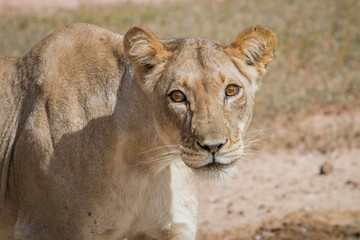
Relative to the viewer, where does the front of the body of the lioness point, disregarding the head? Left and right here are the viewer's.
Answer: facing the viewer and to the right of the viewer

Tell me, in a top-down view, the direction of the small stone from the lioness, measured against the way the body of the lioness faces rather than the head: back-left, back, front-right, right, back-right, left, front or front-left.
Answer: left
